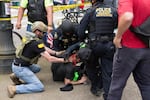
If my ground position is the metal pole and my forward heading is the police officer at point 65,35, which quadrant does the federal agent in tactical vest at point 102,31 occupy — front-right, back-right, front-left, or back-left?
front-right

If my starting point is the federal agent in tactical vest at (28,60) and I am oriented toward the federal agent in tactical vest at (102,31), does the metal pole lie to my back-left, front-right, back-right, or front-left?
back-left

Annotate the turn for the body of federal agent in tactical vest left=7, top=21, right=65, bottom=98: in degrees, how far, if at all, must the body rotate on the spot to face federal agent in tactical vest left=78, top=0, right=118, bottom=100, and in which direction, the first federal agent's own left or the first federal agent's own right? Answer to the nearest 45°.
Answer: approximately 45° to the first federal agent's own right

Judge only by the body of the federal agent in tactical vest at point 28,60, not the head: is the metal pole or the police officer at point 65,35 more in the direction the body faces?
the police officer

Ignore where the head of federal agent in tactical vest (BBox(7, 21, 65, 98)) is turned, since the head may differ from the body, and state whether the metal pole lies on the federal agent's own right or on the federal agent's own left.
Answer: on the federal agent's own left

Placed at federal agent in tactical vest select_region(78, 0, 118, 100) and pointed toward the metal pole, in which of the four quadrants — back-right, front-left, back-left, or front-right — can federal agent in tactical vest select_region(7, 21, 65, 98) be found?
front-left

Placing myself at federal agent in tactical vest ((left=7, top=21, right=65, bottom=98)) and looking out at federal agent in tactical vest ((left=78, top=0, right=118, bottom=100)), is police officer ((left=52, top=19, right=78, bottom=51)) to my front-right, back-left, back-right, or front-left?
front-left

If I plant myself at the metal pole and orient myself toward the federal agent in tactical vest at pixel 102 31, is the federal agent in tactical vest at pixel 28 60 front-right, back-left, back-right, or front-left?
front-right

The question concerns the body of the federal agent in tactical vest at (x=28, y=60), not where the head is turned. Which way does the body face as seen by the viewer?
to the viewer's right

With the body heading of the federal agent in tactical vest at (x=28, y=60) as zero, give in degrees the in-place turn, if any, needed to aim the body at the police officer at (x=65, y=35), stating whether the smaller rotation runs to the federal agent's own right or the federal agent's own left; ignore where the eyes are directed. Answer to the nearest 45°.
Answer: approximately 45° to the federal agent's own left

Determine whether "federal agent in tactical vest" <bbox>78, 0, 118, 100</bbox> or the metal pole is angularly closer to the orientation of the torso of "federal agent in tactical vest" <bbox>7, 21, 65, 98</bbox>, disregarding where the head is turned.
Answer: the federal agent in tactical vest
